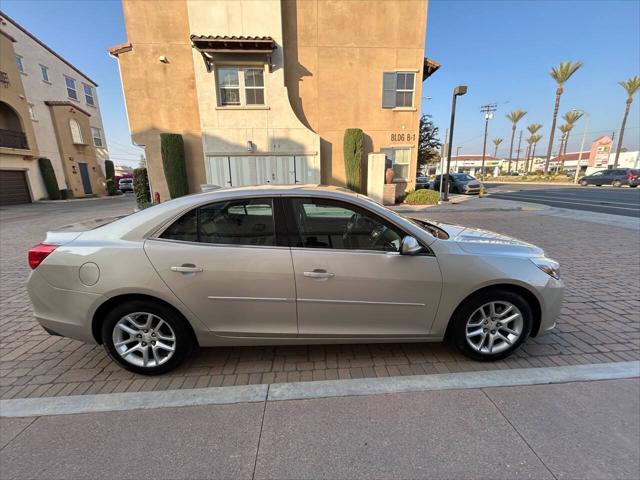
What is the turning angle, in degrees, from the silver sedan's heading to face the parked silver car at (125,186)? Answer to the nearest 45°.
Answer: approximately 135° to its left

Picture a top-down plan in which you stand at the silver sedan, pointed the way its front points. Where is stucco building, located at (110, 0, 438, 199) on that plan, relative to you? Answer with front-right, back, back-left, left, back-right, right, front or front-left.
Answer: left

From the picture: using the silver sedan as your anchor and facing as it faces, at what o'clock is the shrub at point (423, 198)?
The shrub is roughly at 10 o'clock from the silver sedan.

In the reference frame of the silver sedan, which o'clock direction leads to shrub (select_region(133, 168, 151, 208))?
The shrub is roughly at 8 o'clock from the silver sedan.

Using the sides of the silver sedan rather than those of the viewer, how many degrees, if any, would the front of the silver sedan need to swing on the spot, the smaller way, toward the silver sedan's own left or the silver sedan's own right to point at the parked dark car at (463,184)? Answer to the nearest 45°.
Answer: approximately 45° to the silver sedan's own left

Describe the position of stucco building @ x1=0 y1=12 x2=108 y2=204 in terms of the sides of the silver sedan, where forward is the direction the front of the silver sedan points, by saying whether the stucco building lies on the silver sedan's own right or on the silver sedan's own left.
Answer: on the silver sedan's own left

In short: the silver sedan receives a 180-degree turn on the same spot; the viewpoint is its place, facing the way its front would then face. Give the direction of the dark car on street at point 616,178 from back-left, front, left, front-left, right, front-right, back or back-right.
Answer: back-right

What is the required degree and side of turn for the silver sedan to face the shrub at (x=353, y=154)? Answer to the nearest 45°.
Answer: approximately 90° to its left

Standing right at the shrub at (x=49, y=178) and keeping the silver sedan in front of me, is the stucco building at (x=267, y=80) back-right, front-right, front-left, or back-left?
front-left

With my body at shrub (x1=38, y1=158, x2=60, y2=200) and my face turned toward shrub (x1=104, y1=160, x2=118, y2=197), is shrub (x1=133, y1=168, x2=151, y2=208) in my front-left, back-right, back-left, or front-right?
back-right

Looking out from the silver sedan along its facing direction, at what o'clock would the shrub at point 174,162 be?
The shrub is roughly at 8 o'clock from the silver sedan.

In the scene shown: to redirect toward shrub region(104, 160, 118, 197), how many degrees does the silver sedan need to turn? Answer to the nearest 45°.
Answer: approximately 135° to its left

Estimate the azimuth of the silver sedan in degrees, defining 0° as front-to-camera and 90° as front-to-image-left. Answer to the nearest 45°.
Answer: approximately 270°

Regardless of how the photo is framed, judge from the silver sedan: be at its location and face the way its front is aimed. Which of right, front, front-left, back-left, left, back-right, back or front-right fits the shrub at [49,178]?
back-left
